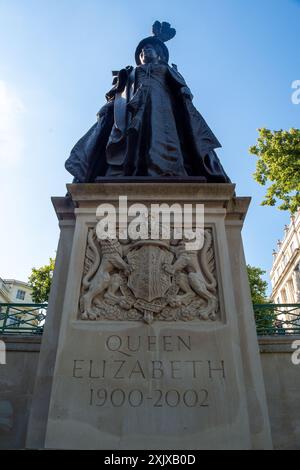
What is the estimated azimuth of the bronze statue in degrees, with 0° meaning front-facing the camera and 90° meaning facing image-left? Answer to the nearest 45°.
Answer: approximately 0°

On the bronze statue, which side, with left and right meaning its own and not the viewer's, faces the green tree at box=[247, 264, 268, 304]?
back

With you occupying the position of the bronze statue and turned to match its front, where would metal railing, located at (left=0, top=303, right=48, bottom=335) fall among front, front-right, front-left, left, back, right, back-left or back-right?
back-right

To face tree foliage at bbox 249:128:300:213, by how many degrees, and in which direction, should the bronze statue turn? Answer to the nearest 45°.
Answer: approximately 135° to its left

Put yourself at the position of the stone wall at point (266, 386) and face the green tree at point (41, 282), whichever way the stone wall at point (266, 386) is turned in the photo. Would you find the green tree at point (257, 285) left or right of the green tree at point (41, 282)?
right

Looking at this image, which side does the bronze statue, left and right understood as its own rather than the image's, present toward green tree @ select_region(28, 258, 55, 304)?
back
